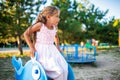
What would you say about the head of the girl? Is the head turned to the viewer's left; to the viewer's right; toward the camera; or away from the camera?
to the viewer's right

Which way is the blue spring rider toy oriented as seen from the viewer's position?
to the viewer's left
